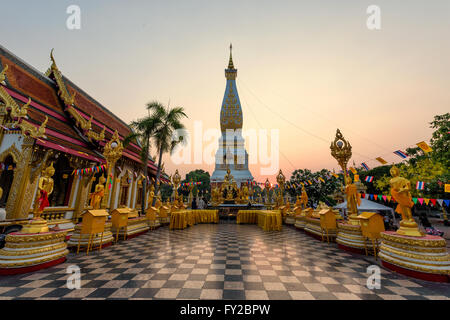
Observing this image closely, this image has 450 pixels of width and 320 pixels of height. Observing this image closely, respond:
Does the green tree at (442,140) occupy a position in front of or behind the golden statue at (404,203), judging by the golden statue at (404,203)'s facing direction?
behind

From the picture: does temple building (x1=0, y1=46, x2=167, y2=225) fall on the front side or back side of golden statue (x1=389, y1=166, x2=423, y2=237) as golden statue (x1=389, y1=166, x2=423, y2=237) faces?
on the front side

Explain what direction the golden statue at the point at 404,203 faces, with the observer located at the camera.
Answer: facing the viewer and to the left of the viewer

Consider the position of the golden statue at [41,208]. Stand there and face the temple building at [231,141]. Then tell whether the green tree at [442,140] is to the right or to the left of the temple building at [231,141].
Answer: right

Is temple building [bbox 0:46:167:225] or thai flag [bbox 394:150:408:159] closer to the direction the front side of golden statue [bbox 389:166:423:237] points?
the temple building

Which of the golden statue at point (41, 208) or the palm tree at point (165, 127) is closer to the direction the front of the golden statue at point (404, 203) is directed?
the golden statue

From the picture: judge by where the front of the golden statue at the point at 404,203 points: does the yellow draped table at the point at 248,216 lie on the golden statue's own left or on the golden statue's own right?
on the golden statue's own right

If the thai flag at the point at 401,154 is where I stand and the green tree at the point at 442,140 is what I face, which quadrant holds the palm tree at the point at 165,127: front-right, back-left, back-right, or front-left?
back-left

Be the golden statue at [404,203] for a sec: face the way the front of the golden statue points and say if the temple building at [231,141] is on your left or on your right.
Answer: on your right

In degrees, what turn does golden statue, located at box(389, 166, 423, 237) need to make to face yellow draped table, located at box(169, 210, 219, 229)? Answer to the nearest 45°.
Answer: approximately 45° to its right

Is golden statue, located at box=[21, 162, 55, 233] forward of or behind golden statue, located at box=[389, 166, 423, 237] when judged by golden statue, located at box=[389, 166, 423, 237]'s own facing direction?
forward
